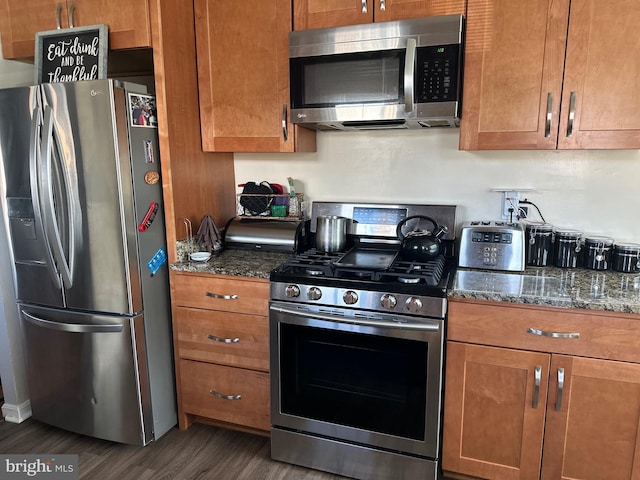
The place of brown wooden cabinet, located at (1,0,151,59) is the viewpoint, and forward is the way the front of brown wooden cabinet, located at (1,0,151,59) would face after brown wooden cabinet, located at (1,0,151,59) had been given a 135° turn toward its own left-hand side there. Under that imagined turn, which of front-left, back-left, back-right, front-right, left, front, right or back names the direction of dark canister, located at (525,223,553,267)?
front-right

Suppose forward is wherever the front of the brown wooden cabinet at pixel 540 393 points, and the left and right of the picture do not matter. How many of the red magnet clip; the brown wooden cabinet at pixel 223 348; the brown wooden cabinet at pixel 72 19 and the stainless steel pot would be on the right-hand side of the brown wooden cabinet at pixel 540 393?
4

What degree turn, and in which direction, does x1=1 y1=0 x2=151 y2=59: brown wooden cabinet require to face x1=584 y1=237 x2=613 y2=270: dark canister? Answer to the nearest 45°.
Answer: approximately 90° to its left

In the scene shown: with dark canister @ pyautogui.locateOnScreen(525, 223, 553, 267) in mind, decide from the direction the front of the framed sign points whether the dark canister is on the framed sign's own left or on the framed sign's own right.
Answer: on the framed sign's own left

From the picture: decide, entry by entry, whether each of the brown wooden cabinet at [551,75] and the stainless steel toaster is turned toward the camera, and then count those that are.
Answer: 2

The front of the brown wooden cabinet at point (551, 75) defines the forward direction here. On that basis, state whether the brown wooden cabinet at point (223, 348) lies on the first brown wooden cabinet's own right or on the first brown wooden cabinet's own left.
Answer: on the first brown wooden cabinet's own right

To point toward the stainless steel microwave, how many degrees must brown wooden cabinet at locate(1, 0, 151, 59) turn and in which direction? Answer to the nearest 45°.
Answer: approximately 90° to its left

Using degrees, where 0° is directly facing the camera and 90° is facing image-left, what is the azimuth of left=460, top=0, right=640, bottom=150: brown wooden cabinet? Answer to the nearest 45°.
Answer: approximately 0°
